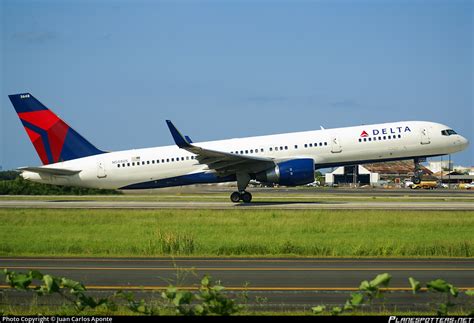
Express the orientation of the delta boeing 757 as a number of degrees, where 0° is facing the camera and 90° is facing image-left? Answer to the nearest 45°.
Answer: approximately 270°
